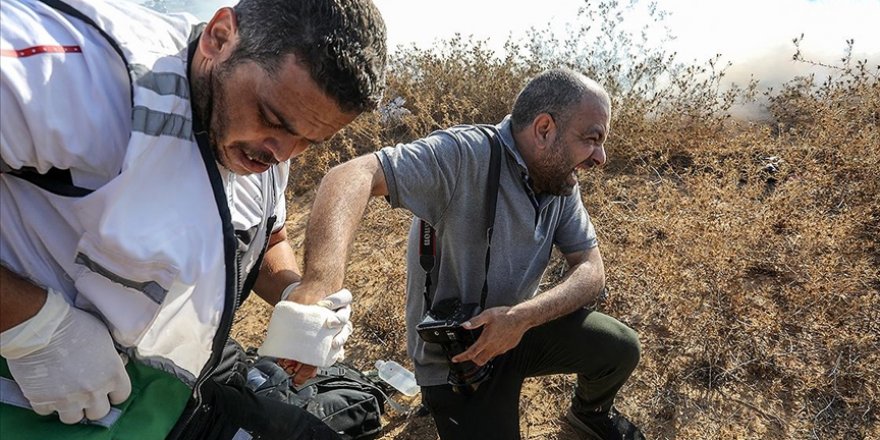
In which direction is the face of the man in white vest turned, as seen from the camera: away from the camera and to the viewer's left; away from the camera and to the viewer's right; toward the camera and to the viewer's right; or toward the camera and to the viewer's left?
toward the camera and to the viewer's right

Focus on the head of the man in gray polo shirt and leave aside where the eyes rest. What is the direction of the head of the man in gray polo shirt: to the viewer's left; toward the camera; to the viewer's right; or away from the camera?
to the viewer's right

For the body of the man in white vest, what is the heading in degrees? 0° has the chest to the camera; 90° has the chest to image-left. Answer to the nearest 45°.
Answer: approximately 315°

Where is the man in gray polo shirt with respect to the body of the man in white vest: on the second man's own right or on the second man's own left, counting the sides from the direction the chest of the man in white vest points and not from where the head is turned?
on the second man's own left
